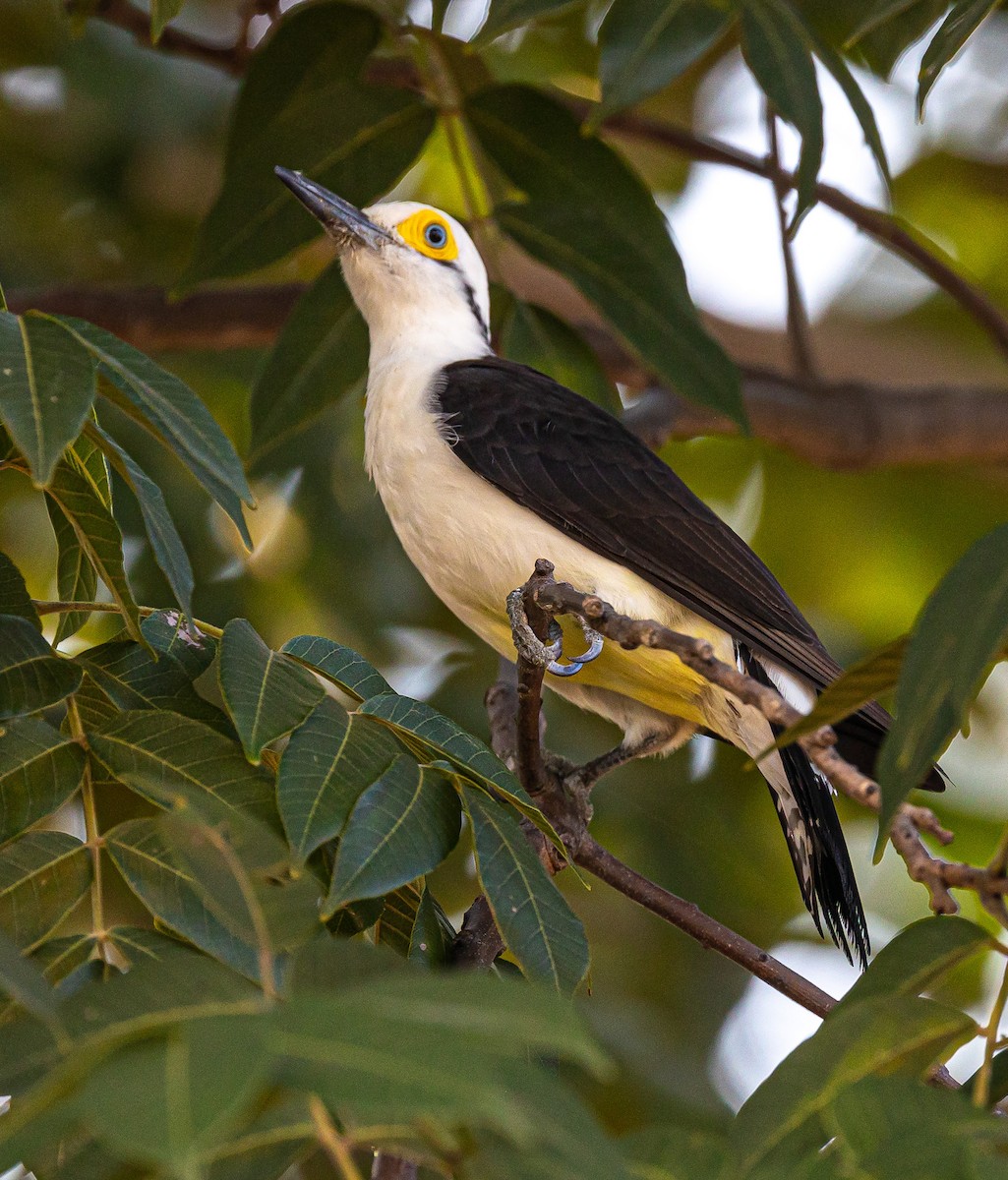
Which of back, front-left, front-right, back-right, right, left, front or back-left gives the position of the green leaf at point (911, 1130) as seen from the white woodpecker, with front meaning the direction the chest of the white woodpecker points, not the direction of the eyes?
left

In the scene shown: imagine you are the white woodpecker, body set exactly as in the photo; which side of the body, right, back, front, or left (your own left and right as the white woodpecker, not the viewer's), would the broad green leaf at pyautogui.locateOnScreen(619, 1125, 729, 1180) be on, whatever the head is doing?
left

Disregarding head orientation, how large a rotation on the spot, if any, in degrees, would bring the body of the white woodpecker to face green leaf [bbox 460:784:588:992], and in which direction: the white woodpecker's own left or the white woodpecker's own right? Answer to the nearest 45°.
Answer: approximately 90° to the white woodpecker's own left

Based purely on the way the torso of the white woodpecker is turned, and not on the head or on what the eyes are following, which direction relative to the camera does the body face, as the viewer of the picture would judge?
to the viewer's left
